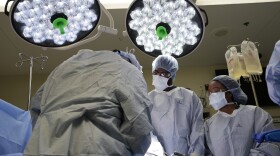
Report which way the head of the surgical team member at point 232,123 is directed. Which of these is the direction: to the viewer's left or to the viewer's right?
to the viewer's left

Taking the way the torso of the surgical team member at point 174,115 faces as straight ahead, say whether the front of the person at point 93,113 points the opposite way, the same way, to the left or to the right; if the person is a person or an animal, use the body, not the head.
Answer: the opposite way

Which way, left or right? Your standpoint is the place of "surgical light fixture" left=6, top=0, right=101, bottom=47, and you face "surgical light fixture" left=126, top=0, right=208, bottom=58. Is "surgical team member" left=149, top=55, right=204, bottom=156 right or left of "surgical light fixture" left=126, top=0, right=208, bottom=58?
left

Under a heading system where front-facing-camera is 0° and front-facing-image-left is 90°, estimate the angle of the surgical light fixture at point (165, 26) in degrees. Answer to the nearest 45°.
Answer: approximately 0°

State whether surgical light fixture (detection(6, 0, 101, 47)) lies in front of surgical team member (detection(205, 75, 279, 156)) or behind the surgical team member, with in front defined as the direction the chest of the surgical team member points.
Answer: in front

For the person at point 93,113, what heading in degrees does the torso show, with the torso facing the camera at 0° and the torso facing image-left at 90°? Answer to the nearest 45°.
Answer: approximately 225°

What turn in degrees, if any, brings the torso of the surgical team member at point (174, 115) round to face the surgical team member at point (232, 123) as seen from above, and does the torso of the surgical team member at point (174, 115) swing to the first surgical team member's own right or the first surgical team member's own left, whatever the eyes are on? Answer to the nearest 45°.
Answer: approximately 135° to the first surgical team member's own left
